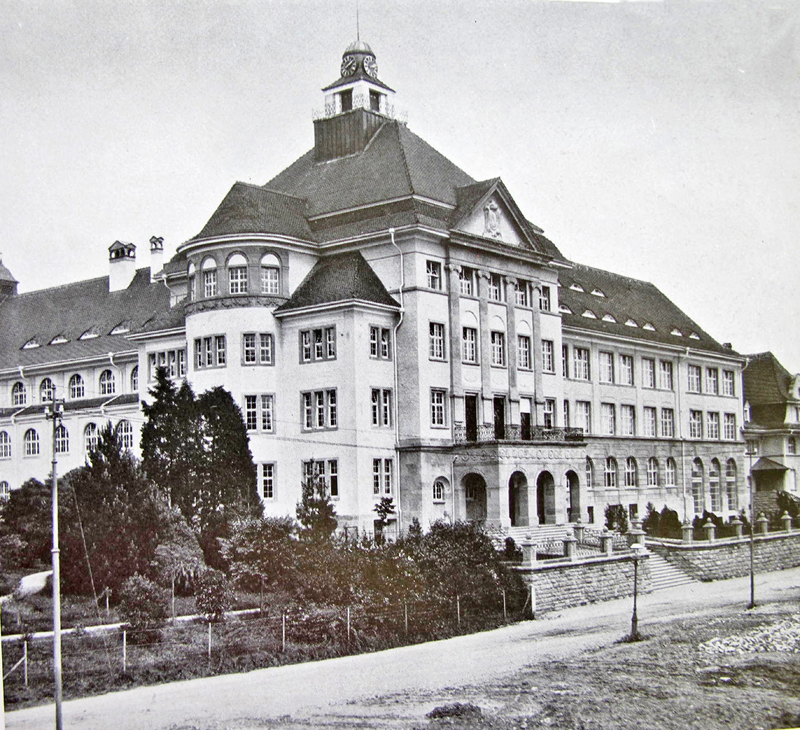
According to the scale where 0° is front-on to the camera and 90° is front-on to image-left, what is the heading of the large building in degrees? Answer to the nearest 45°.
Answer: approximately 315°
